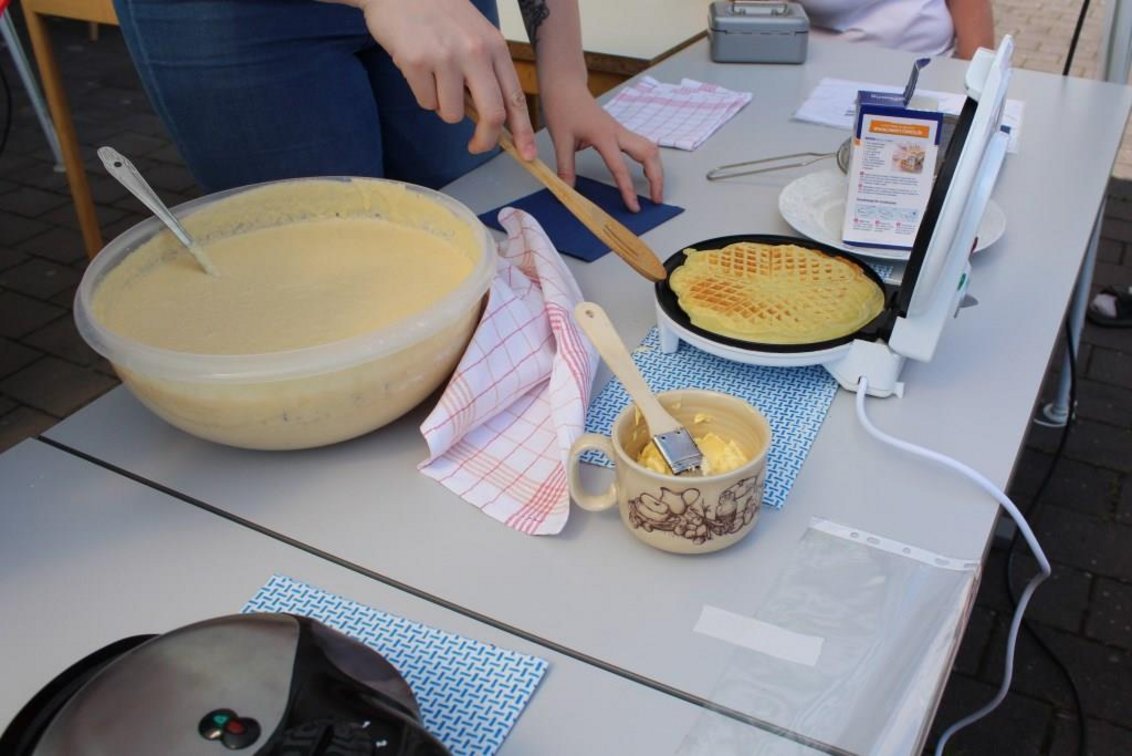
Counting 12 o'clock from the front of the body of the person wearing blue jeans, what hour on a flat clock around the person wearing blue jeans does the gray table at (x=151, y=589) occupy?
The gray table is roughly at 2 o'clock from the person wearing blue jeans.
